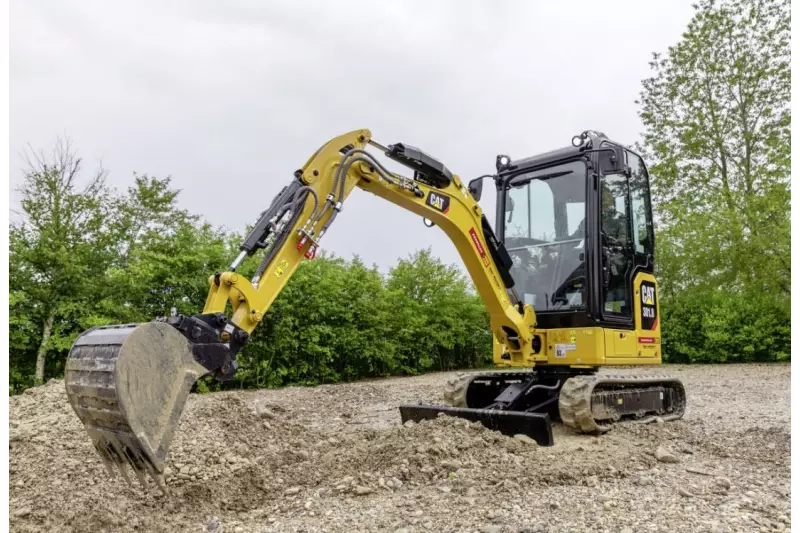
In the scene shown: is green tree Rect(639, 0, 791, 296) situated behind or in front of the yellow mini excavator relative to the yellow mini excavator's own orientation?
behind

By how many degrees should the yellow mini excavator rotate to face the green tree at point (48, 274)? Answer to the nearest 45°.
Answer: approximately 90° to its right

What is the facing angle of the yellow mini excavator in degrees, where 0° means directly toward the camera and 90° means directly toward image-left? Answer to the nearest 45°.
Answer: approximately 45°

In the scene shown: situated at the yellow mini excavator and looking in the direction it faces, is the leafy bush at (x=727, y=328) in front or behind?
behind
